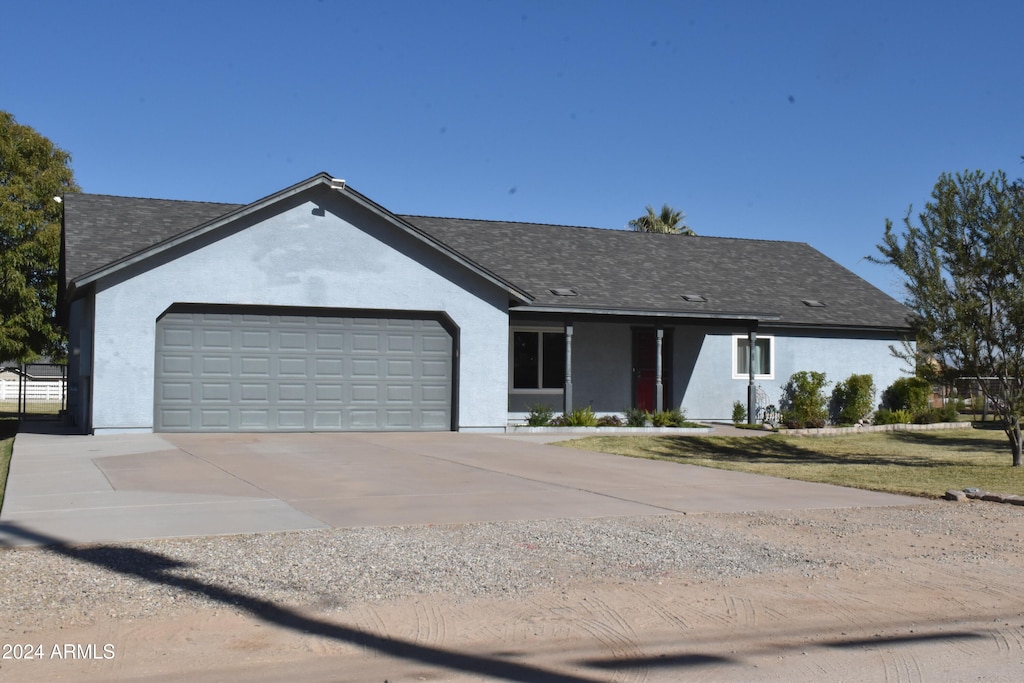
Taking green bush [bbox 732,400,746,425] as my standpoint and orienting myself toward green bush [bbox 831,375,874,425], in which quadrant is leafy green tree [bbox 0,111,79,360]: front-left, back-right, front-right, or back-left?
back-left

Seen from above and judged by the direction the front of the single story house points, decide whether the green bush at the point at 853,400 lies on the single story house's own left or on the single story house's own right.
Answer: on the single story house's own left

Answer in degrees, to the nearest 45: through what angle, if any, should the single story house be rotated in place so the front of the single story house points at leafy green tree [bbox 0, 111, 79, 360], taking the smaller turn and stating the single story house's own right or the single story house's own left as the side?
approximately 135° to the single story house's own right

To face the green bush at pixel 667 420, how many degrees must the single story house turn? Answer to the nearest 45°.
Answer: approximately 90° to its left

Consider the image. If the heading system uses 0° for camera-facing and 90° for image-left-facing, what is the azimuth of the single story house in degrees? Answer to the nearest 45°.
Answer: approximately 0°
